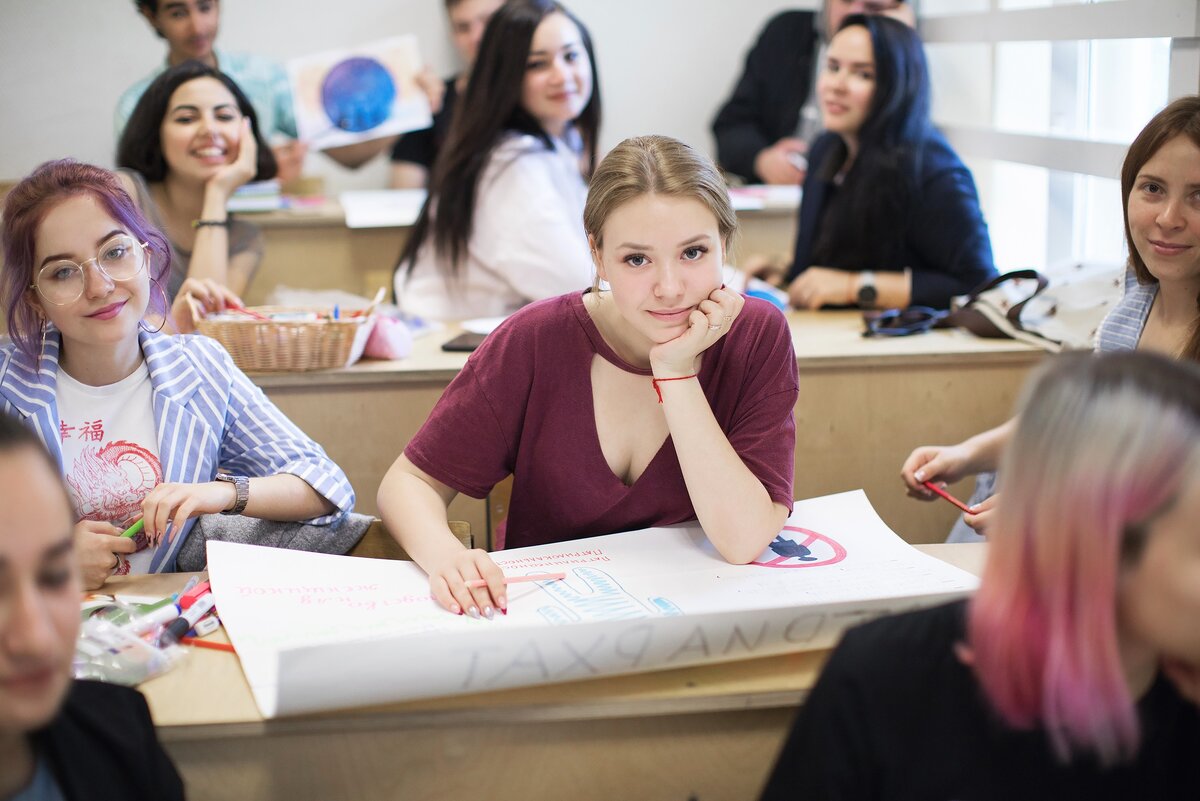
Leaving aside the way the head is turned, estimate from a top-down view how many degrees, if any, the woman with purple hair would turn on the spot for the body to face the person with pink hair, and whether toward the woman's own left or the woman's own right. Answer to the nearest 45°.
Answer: approximately 45° to the woman's own left

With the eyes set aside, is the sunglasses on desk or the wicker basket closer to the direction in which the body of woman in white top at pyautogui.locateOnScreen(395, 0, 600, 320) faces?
the sunglasses on desk
